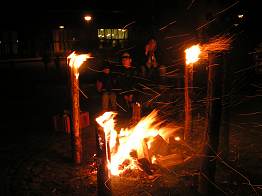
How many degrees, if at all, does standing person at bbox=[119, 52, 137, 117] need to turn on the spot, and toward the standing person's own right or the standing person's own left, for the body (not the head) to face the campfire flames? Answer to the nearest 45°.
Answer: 0° — they already face it

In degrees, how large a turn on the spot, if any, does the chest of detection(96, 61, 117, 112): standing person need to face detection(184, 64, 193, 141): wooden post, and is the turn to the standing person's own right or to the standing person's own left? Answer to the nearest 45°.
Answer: approximately 45° to the standing person's own left

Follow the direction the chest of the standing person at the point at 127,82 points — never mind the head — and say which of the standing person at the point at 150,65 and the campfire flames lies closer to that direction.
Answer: the campfire flames

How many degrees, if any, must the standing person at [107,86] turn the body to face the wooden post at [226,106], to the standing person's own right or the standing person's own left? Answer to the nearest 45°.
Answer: approximately 45° to the standing person's own left

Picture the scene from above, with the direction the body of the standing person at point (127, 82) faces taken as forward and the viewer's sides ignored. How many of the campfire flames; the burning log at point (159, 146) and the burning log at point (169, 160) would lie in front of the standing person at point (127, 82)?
3

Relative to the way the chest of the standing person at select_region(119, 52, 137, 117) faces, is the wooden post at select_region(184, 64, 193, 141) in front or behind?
in front

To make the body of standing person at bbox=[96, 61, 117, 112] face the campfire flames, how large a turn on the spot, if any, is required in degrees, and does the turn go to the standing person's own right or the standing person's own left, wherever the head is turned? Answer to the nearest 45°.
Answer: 0° — they already face it

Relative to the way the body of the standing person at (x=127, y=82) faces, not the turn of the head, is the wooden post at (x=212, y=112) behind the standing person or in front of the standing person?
in front

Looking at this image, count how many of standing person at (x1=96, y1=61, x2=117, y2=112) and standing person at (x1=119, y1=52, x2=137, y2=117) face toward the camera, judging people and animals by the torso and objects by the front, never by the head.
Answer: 2

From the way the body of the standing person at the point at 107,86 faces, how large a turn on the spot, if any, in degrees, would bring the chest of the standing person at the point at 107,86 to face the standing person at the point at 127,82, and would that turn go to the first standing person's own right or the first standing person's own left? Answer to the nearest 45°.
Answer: approximately 135° to the first standing person's own left

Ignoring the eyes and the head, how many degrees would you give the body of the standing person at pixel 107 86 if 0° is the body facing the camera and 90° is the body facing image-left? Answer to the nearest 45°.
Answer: approximately 0°
